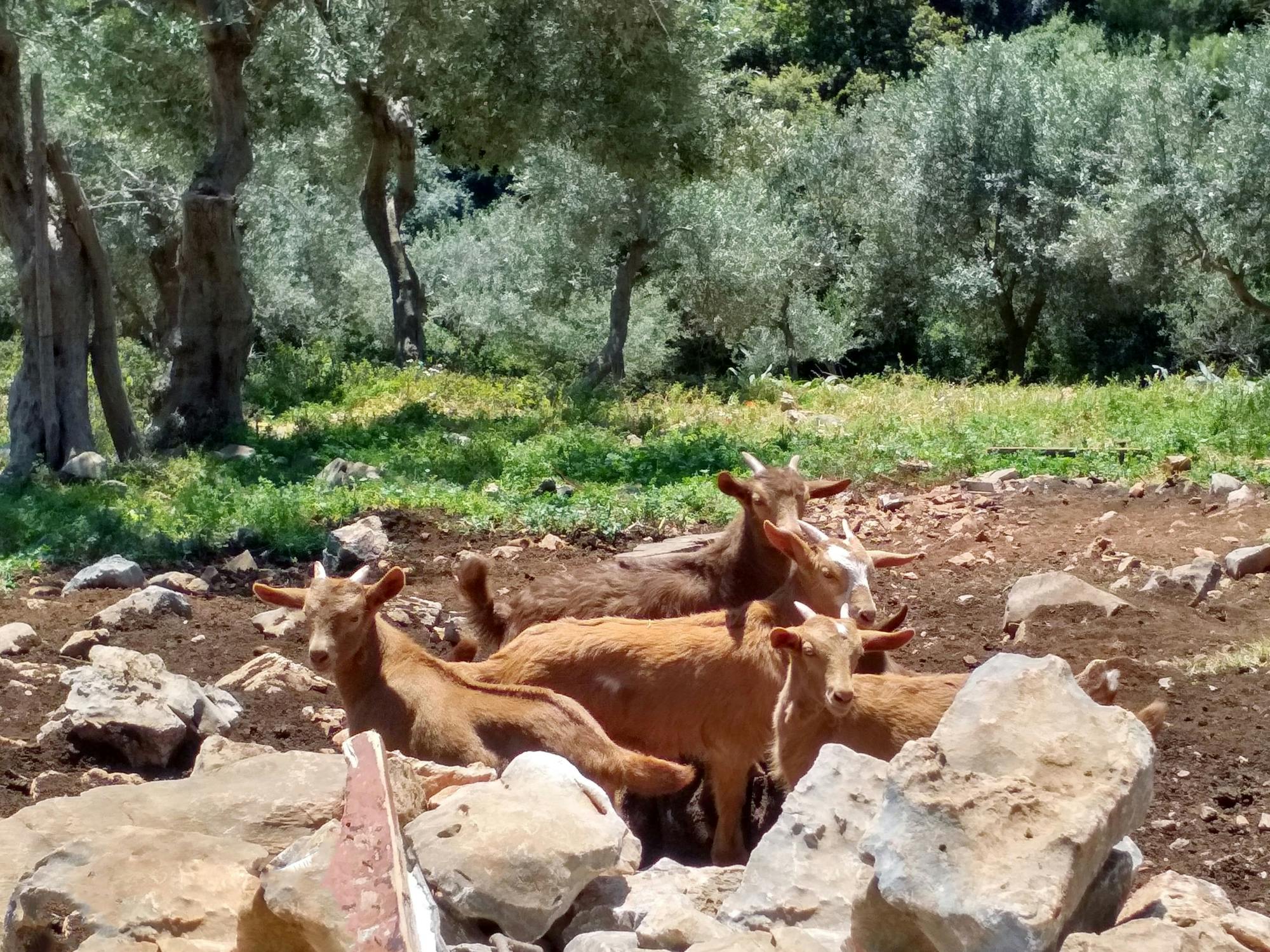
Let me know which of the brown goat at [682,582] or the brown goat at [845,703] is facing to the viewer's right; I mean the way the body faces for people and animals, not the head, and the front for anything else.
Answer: the brown goat at [682,582]

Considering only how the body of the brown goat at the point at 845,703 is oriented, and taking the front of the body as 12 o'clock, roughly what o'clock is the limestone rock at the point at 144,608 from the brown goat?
The limestone rock is roughly at 1 o'clock from the brown goat.

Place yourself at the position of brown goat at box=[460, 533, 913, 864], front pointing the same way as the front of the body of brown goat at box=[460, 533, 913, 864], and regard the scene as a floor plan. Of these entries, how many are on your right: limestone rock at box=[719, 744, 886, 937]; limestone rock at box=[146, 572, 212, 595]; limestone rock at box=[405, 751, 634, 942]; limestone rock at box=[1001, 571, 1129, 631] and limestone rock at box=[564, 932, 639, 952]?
3

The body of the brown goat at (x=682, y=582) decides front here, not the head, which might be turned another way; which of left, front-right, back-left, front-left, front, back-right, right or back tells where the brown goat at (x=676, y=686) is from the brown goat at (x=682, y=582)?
right

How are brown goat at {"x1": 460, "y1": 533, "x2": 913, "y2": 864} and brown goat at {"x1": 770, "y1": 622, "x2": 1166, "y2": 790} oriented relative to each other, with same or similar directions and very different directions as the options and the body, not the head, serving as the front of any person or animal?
very different directions

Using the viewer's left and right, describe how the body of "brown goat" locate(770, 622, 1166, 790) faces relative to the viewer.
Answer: facing to the left of the viewer

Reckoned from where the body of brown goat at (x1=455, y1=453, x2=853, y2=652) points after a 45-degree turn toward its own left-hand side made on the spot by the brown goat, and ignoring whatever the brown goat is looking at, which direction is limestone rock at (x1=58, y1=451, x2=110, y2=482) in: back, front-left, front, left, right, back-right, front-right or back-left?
left

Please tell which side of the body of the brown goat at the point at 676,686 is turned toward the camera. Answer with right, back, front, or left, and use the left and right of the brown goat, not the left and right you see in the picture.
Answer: right

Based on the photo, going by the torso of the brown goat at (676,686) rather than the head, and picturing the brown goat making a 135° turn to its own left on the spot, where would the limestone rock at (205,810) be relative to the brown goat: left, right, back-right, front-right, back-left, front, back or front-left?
left

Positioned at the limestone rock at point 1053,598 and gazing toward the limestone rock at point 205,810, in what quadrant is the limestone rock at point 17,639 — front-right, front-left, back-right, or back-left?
front-right

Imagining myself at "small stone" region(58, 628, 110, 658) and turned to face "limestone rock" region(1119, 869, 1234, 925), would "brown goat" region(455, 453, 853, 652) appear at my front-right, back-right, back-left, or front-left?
front-left

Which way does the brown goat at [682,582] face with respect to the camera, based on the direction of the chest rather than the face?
to the viewer's right

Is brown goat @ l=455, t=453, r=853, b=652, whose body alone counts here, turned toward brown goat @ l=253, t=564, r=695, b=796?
no

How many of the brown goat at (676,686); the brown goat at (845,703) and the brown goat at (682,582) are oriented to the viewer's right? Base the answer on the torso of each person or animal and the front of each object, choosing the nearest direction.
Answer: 2

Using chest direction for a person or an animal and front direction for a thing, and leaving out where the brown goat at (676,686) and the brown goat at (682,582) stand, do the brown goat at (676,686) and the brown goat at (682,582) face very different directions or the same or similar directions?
same or similar directions

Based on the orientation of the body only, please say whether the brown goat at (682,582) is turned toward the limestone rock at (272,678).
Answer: no

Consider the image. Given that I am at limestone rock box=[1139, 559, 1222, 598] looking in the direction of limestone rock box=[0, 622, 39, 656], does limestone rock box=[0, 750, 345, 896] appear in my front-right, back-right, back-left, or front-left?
front-left
